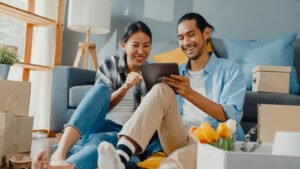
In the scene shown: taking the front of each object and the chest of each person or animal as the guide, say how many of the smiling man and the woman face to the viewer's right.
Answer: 0

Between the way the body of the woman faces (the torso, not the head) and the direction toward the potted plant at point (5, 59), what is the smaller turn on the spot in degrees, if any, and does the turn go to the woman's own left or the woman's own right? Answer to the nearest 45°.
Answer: approximately 135° to the woman's own right

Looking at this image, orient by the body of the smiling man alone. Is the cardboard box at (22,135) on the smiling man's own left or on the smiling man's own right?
on the smiling man's own right

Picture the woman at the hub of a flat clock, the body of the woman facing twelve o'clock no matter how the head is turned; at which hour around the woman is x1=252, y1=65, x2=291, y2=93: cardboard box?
The cardboard box is roughly at 8 o'clock from the woman.

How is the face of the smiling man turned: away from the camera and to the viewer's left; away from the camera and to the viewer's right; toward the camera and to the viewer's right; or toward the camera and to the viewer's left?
toward the camera and to the viewer's left

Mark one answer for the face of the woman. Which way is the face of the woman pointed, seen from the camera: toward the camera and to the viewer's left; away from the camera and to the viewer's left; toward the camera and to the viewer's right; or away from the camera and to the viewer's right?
toward the camera and to the viewer's right

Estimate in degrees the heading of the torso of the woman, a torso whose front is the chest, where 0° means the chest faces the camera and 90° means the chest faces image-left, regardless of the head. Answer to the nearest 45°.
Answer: approximately 0°

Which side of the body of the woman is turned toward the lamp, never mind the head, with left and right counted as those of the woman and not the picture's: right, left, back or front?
back

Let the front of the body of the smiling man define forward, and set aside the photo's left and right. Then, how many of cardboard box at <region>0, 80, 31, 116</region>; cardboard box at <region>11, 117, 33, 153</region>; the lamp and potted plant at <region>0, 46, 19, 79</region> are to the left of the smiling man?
0

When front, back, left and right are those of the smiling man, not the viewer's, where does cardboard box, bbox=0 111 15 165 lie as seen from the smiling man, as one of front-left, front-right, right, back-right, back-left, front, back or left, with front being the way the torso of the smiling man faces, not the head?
front-right

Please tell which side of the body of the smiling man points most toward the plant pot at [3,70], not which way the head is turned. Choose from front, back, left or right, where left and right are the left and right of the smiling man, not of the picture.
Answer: right

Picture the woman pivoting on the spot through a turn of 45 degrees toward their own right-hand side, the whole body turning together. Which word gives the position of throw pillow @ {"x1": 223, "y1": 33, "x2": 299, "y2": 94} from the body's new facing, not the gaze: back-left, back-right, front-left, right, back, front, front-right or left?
back

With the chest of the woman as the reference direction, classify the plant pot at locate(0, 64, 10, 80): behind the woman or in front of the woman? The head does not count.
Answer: behind
